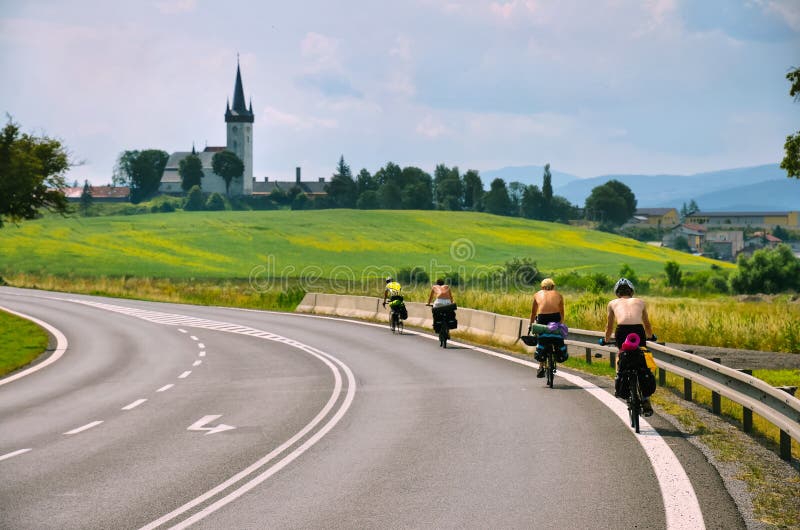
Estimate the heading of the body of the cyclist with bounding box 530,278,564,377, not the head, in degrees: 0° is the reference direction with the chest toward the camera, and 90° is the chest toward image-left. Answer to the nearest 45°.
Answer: approximately 180°

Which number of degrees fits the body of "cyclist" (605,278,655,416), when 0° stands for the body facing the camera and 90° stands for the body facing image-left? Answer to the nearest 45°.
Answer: approximately 180°

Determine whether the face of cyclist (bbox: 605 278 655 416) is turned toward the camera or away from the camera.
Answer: away from the camera

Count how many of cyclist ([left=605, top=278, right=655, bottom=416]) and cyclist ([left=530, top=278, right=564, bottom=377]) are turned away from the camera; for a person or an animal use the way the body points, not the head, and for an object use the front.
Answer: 2

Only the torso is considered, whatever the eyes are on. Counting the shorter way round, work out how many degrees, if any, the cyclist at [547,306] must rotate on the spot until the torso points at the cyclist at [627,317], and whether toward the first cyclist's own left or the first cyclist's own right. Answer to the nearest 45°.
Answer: approximately 180°

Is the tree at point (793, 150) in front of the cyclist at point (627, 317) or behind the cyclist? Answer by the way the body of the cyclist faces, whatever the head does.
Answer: in front

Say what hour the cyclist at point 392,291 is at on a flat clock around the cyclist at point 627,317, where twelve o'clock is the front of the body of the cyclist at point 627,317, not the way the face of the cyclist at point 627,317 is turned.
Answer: the cyclist at point 392,291 is roughly at 11 o'clock from the cyclist at point 627,317.
